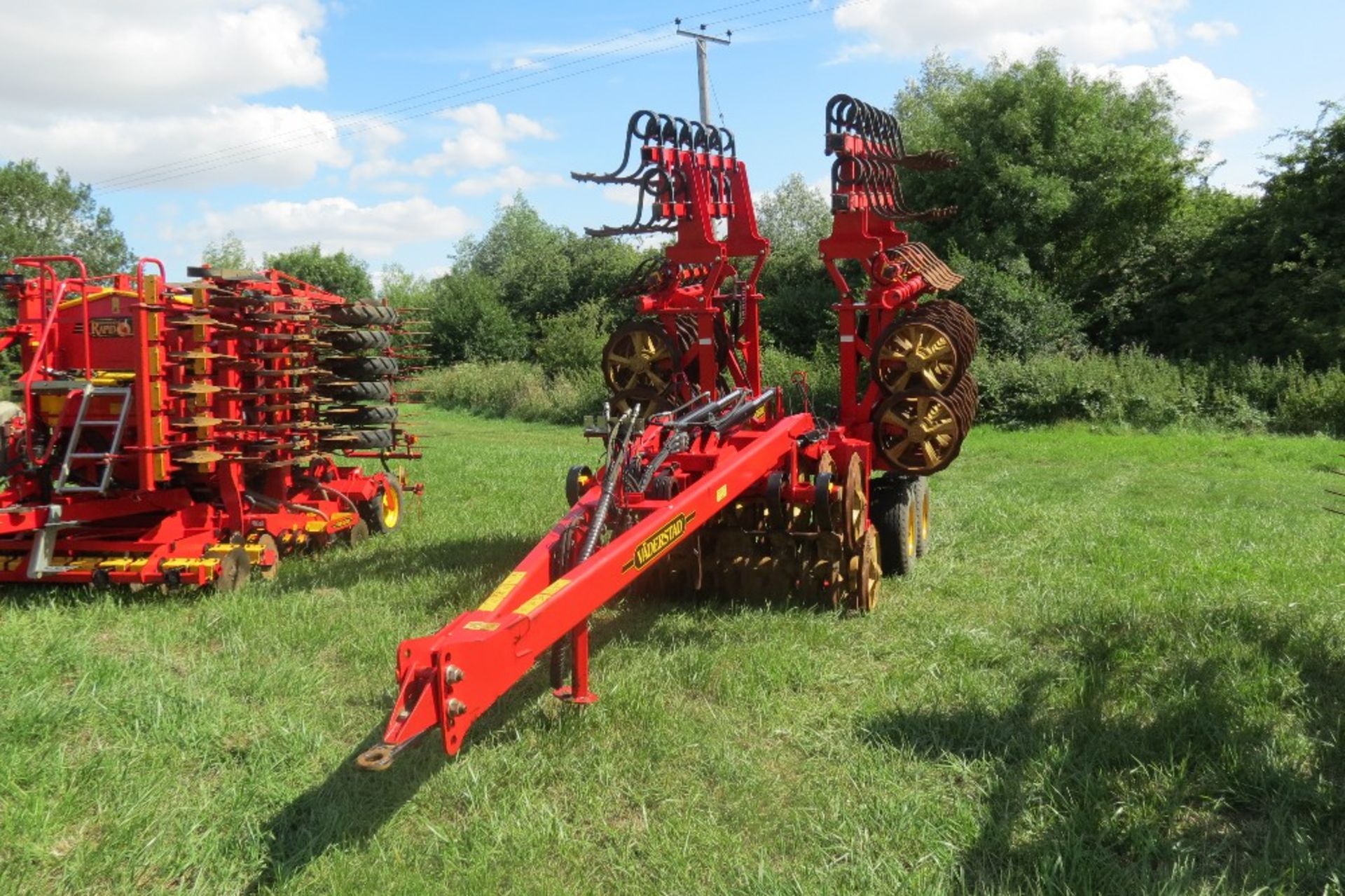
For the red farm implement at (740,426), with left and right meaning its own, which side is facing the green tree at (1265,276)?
back

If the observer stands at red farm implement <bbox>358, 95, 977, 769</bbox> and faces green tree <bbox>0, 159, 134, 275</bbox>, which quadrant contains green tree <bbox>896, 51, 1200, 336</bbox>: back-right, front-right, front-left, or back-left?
front-right

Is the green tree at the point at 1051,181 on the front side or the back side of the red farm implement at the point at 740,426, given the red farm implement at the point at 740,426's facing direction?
on the back side

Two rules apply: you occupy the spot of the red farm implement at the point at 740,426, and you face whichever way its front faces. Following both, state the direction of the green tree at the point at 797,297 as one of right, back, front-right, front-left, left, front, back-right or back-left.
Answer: back-right

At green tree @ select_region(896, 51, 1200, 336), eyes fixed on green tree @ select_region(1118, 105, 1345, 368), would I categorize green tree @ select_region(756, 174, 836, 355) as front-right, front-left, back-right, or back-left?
back-right

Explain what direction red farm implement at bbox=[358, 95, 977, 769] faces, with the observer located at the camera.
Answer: facing the viewer and to the left of the viewer

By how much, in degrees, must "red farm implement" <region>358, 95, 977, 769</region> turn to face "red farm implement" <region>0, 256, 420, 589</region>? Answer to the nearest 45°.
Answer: approximately 45° to its right

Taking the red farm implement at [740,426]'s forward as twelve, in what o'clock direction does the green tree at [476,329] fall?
The green tree is roughly at 4 o'clock from the red farm implement.

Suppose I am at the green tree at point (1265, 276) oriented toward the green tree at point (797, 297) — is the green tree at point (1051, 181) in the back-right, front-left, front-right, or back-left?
front-right

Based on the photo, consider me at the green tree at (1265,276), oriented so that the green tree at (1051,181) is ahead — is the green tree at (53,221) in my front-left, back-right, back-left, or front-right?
front-left

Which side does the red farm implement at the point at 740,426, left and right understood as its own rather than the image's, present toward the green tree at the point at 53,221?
right
